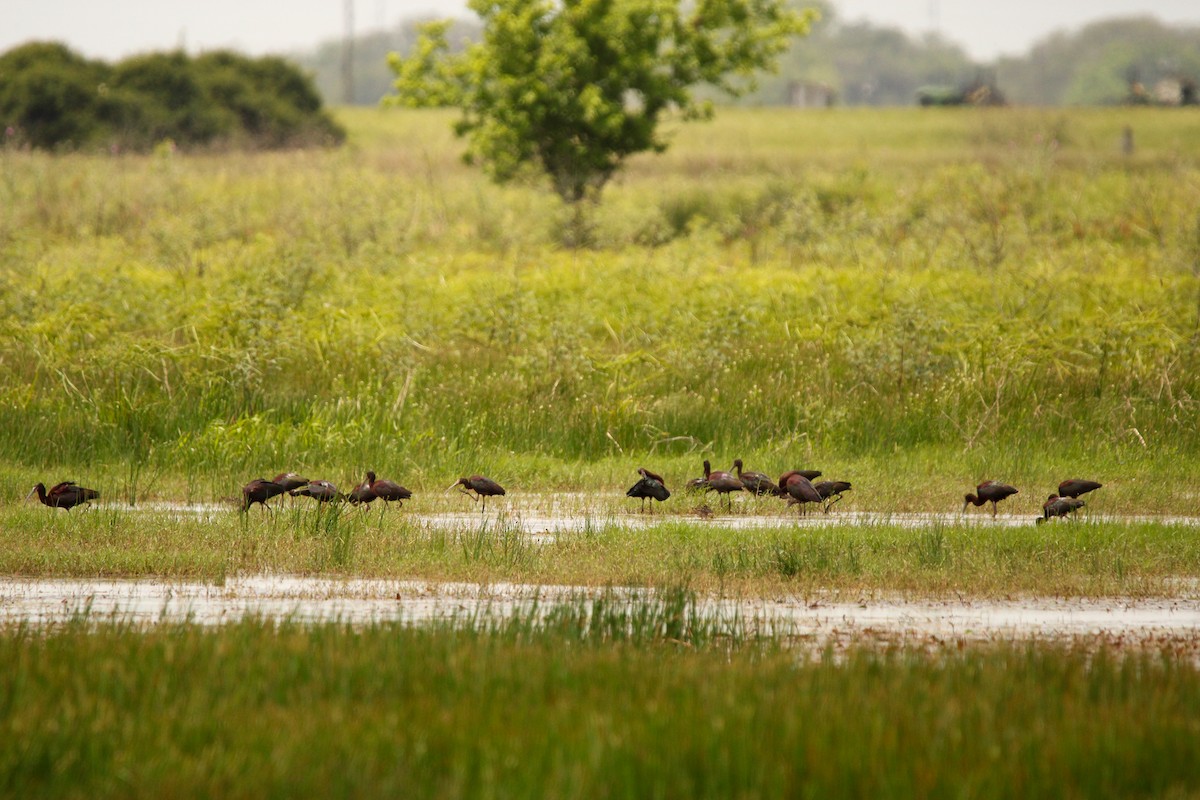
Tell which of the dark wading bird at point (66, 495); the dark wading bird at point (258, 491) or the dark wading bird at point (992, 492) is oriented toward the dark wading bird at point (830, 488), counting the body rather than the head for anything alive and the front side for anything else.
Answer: the dark wading bird at point (992, 492)

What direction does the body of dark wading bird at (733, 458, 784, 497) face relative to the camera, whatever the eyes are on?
to the viewer's left

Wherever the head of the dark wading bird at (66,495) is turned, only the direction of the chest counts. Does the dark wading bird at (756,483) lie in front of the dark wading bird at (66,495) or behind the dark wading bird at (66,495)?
behind

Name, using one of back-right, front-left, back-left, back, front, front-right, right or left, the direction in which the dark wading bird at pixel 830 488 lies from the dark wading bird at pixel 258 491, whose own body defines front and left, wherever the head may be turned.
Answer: back

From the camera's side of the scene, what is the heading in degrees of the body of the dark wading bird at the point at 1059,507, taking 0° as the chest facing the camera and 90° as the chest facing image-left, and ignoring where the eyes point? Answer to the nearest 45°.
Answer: approximately 90°

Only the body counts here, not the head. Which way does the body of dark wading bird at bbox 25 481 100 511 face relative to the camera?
to the viewer's left

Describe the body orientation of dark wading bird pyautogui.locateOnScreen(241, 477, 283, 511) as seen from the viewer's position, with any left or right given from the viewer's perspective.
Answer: facing to the left of the viewer

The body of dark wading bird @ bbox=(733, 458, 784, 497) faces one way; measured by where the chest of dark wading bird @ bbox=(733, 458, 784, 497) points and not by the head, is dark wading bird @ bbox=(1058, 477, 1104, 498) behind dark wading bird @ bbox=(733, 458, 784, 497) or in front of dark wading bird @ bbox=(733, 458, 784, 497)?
behind

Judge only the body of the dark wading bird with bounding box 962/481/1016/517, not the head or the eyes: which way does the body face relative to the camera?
to the viewer's left

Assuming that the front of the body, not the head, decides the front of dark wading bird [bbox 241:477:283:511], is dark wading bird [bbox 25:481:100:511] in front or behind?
in front
